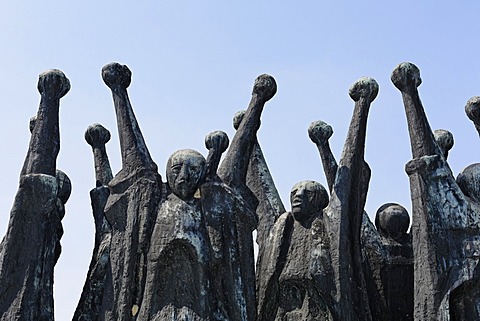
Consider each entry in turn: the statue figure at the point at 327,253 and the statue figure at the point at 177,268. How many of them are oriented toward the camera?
2

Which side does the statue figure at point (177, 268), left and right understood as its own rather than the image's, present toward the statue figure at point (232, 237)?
left

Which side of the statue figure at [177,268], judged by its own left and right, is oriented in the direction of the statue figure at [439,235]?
left

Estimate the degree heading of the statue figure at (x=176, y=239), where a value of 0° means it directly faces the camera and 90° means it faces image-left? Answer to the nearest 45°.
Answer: approximately 0°

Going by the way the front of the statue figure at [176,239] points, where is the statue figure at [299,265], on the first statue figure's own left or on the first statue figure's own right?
on the first statue figure's own left

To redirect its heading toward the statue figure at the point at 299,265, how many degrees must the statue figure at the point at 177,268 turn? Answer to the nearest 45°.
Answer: approximately 135° to its left
